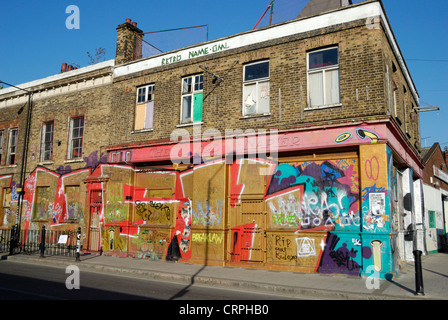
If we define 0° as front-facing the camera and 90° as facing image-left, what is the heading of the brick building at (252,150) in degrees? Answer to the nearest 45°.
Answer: approximately 45°

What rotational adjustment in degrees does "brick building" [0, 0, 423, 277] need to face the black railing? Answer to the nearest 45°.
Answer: approximately 90° to its right
